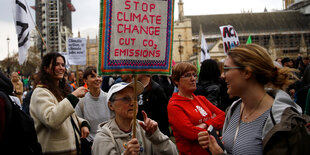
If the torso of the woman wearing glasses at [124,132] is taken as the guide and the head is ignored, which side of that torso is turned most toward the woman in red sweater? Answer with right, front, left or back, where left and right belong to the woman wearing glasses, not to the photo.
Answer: left

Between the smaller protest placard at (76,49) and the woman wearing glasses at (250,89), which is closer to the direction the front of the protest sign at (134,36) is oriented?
the woman wearing glasses

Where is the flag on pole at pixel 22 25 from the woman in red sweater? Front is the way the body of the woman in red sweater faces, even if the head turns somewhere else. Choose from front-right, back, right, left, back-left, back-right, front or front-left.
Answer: back

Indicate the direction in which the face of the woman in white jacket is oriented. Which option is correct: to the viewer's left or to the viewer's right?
to the viewer's right

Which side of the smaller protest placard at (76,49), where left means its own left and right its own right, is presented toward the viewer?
front

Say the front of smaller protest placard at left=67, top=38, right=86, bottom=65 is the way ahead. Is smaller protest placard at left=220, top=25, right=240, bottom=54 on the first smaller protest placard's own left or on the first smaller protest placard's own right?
on the first smaller protest placard's own left

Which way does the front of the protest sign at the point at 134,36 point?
toward the camera

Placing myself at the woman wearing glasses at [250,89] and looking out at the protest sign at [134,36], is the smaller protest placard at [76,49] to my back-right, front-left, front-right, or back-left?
front-right

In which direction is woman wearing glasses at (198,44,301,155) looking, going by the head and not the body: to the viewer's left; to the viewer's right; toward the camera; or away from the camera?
to the viewer's left

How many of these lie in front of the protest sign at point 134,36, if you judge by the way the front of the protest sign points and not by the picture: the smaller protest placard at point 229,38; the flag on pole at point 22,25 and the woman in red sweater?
0

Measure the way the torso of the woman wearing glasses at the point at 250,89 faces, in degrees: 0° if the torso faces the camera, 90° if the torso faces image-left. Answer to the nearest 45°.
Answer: approximately 45°

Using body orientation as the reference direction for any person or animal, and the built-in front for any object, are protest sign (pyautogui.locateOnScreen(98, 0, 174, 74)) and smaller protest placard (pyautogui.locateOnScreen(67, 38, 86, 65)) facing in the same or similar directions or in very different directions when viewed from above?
same or similar directions

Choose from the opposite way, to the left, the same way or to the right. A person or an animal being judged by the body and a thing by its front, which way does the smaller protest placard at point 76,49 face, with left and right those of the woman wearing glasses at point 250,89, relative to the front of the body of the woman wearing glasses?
to the left

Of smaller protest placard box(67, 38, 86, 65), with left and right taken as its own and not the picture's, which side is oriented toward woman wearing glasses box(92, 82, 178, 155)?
front

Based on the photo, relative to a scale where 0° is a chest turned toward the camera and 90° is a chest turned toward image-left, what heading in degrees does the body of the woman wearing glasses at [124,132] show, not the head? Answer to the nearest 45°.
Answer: approximately 315°
